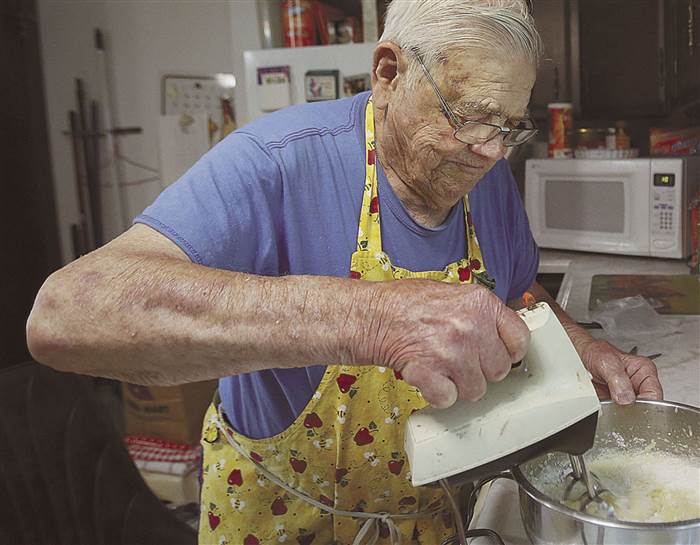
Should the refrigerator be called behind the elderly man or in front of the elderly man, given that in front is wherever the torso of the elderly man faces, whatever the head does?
behind

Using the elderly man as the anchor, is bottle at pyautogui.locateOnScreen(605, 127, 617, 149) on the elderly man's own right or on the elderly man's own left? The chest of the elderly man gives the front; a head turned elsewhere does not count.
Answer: on the elderly man's own left

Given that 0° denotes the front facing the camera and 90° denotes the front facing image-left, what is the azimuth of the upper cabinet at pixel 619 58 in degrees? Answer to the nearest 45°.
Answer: approximately 0°

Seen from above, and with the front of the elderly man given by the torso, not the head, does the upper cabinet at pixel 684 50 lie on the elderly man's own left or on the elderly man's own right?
on the elderly man's own left

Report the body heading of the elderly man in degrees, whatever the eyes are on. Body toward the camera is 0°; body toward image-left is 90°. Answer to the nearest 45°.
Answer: approximately 315°

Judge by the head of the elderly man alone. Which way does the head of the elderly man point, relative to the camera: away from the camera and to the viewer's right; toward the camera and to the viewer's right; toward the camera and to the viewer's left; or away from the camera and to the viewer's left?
toward the camera and to the viewer's right
